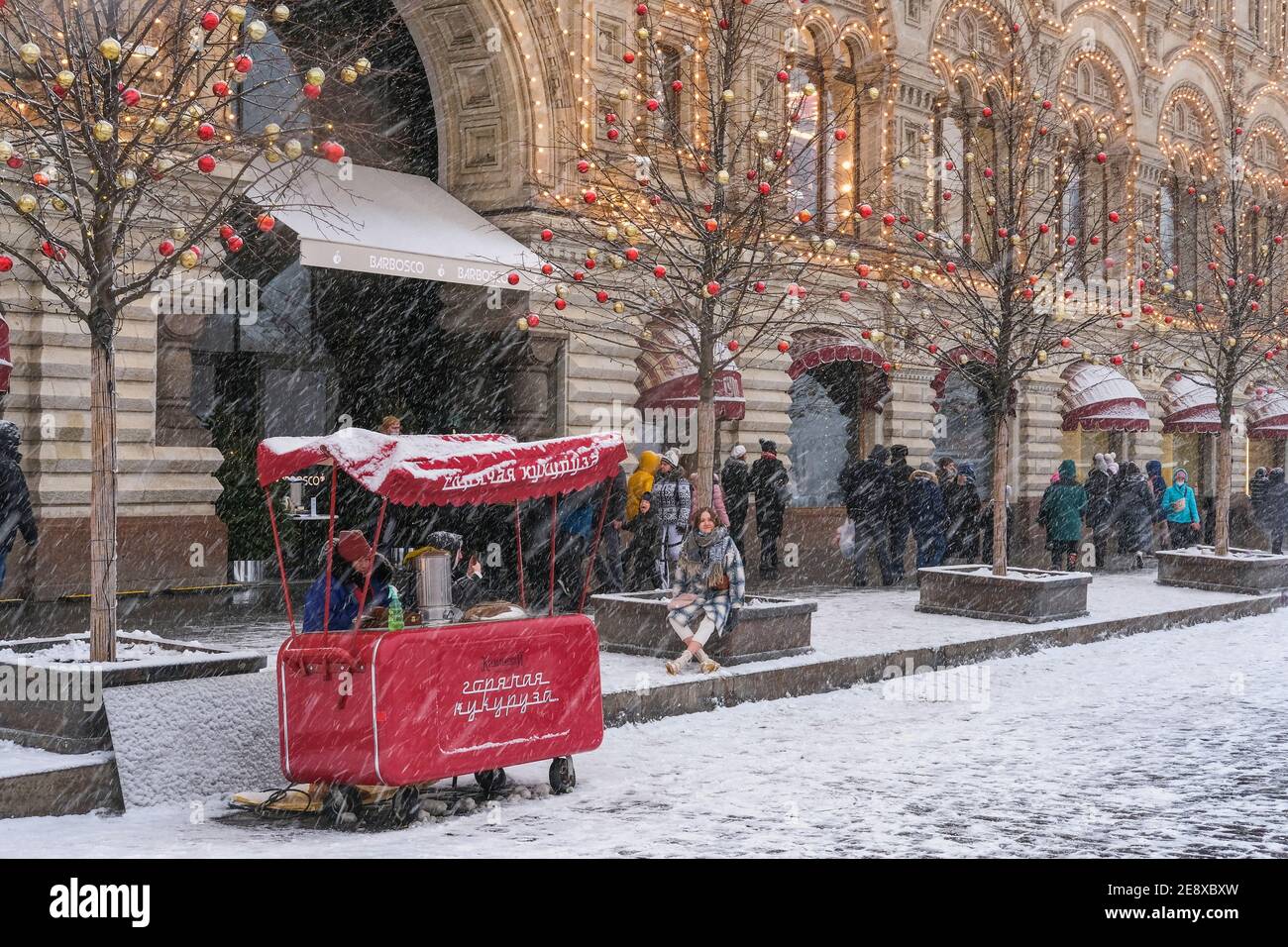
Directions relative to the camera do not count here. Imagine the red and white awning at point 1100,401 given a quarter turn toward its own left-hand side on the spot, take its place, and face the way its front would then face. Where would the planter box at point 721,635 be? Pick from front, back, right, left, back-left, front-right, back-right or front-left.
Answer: back-right

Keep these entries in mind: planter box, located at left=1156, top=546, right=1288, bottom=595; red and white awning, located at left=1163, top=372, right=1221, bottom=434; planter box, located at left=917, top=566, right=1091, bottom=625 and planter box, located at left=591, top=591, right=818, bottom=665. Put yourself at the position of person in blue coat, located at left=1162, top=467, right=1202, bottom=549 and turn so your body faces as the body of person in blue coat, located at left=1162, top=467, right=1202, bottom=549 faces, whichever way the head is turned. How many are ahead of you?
3

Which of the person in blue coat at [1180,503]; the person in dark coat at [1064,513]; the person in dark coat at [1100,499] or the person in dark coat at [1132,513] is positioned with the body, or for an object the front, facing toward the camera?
the person in blue coat

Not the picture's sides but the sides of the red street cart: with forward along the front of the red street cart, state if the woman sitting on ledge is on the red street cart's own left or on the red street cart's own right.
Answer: on the red street cart's own left
